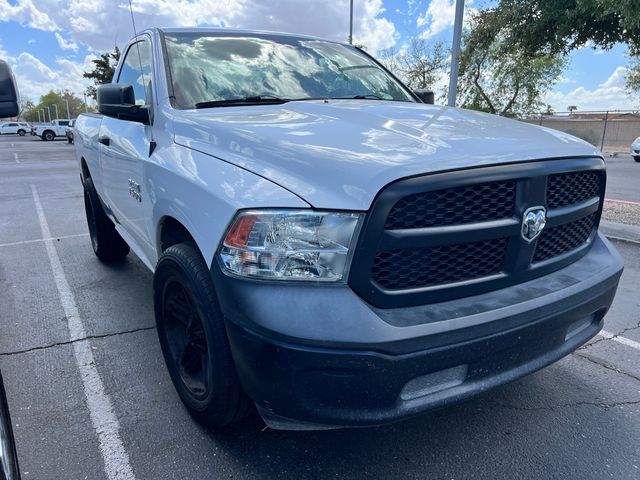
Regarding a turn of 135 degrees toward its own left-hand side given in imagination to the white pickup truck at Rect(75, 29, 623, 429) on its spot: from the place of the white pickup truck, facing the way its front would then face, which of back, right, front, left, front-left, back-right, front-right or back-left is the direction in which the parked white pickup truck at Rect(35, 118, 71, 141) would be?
front-left

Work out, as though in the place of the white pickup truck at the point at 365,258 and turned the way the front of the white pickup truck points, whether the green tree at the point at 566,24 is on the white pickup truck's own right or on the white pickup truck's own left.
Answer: on the white pickup truck's own left

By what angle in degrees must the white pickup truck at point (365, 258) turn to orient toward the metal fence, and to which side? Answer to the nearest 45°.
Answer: approximately 90° to its left

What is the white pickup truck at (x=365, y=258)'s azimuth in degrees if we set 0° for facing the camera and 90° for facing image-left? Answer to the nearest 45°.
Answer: approximately 315°

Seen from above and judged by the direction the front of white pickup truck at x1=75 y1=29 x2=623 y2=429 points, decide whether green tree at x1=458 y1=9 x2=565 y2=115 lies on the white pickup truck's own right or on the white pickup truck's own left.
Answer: on the white pickup truck's own left
